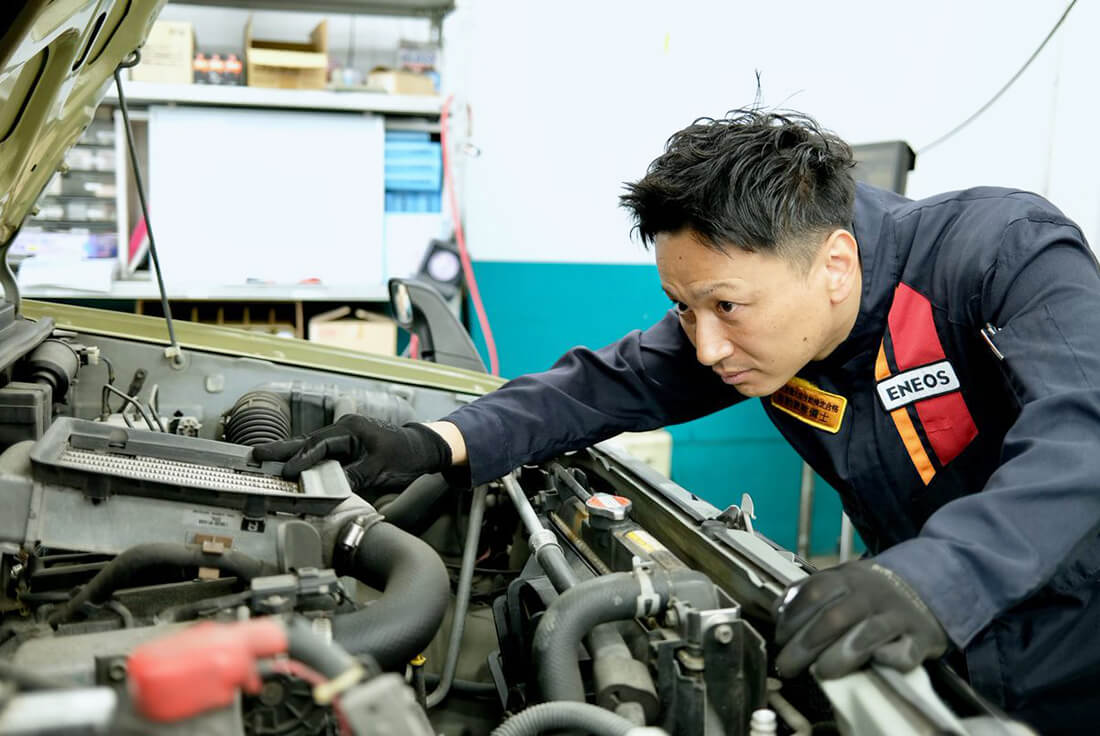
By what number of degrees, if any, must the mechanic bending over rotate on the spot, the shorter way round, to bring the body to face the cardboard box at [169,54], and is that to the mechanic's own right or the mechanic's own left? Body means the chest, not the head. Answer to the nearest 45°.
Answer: approximately 90° to the mechanic's own right

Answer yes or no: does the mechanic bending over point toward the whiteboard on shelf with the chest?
no

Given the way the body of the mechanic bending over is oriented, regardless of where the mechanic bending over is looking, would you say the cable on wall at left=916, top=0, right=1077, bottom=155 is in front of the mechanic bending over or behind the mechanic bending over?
behind

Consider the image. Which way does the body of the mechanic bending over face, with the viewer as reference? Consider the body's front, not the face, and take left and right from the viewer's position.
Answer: facing the viewer and to the left of the viewer

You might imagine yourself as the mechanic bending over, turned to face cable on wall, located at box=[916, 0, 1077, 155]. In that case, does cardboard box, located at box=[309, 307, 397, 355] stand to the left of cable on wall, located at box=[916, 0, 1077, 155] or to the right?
left

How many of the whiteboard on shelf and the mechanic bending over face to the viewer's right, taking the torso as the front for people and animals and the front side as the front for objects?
0

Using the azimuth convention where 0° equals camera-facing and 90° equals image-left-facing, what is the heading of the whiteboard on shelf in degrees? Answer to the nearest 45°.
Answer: approximately 0°

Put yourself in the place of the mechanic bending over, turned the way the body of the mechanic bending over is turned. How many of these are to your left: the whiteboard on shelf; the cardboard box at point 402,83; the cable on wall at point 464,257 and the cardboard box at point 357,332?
0
